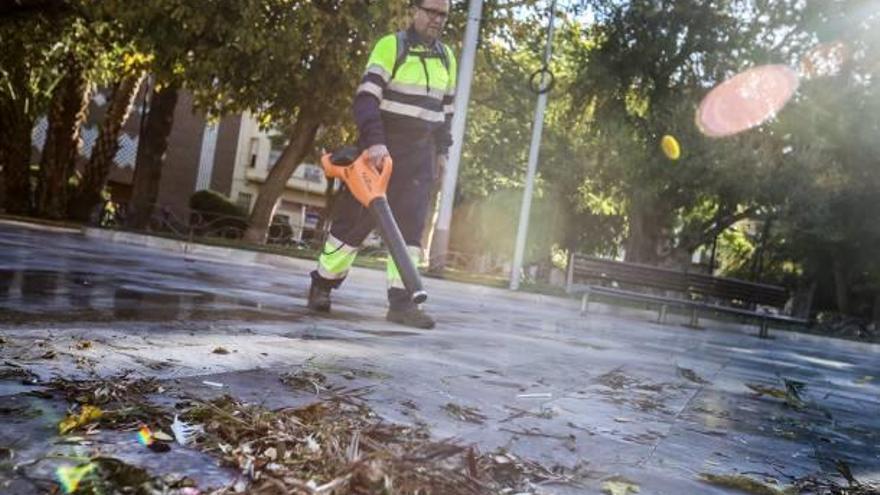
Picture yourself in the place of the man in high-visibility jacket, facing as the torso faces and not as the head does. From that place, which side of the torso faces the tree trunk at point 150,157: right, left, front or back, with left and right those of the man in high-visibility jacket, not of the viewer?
back

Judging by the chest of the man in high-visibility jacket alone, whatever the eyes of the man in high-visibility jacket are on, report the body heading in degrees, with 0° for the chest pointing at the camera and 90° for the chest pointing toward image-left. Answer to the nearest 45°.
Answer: approximately 315°

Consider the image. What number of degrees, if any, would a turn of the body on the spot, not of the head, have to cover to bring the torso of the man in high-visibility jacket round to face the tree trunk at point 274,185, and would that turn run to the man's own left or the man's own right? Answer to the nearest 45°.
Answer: approximately 135° to the man's own left

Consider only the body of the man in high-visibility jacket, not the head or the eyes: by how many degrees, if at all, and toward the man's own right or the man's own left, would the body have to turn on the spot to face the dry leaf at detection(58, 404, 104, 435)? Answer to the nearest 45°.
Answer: approximately 45° to the man's own right

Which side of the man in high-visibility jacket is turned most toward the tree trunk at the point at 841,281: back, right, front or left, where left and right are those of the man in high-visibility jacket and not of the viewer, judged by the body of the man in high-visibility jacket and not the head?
left

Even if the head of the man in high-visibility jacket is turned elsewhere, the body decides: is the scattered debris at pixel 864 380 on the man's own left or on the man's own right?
on the man's own left

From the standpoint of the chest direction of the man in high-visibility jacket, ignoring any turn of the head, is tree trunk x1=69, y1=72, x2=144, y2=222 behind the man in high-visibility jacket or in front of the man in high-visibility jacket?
behind
